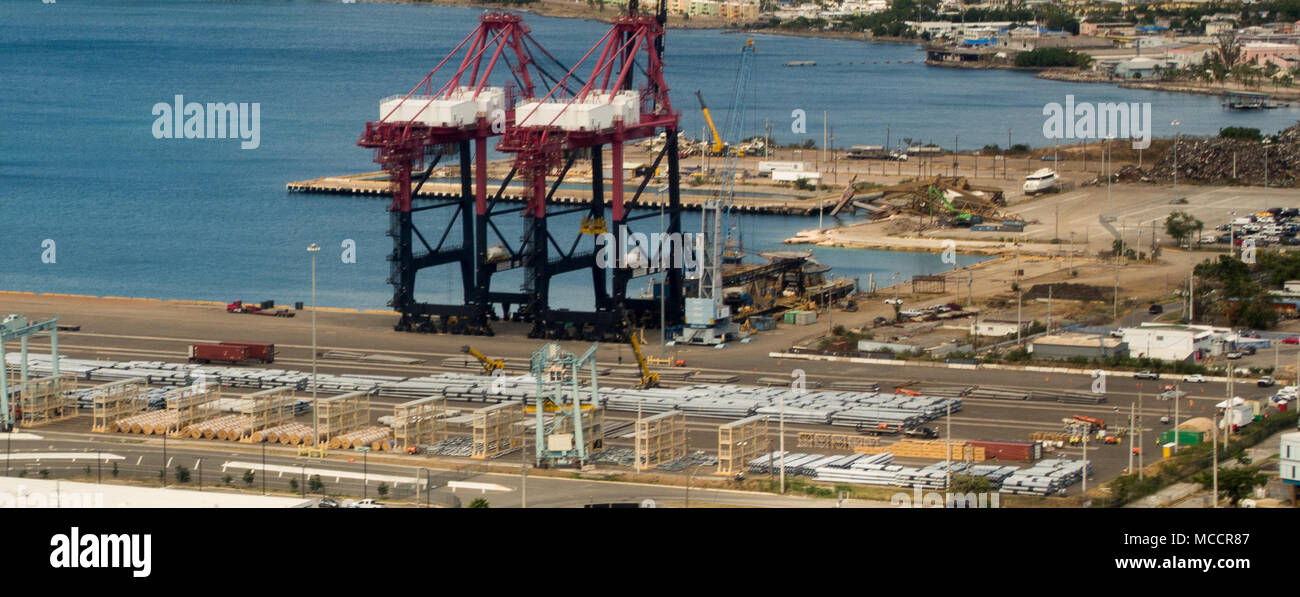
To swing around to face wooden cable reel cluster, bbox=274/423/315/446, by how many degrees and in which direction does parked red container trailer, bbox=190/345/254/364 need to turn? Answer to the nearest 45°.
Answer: approximately 90° to its right

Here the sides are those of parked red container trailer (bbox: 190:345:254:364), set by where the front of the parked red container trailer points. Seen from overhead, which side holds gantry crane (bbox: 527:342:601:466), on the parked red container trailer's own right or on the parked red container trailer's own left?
on the parked red container trailer's own right

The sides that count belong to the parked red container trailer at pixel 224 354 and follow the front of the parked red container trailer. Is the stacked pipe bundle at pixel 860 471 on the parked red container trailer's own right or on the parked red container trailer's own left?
on the parked red container trailer's own right

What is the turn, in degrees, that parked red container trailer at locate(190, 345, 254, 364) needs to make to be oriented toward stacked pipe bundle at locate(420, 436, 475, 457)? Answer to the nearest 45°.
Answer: approximately 90° to its right

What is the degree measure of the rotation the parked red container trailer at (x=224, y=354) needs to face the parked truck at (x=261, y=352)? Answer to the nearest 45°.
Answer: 0° — it already faces it

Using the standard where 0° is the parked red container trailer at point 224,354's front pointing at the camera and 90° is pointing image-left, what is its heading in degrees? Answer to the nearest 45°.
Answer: approximately 270°

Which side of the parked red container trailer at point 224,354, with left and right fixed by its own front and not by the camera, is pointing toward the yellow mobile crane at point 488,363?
front

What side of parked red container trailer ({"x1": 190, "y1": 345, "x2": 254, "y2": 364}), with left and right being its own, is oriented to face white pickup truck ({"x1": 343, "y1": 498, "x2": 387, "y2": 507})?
right
